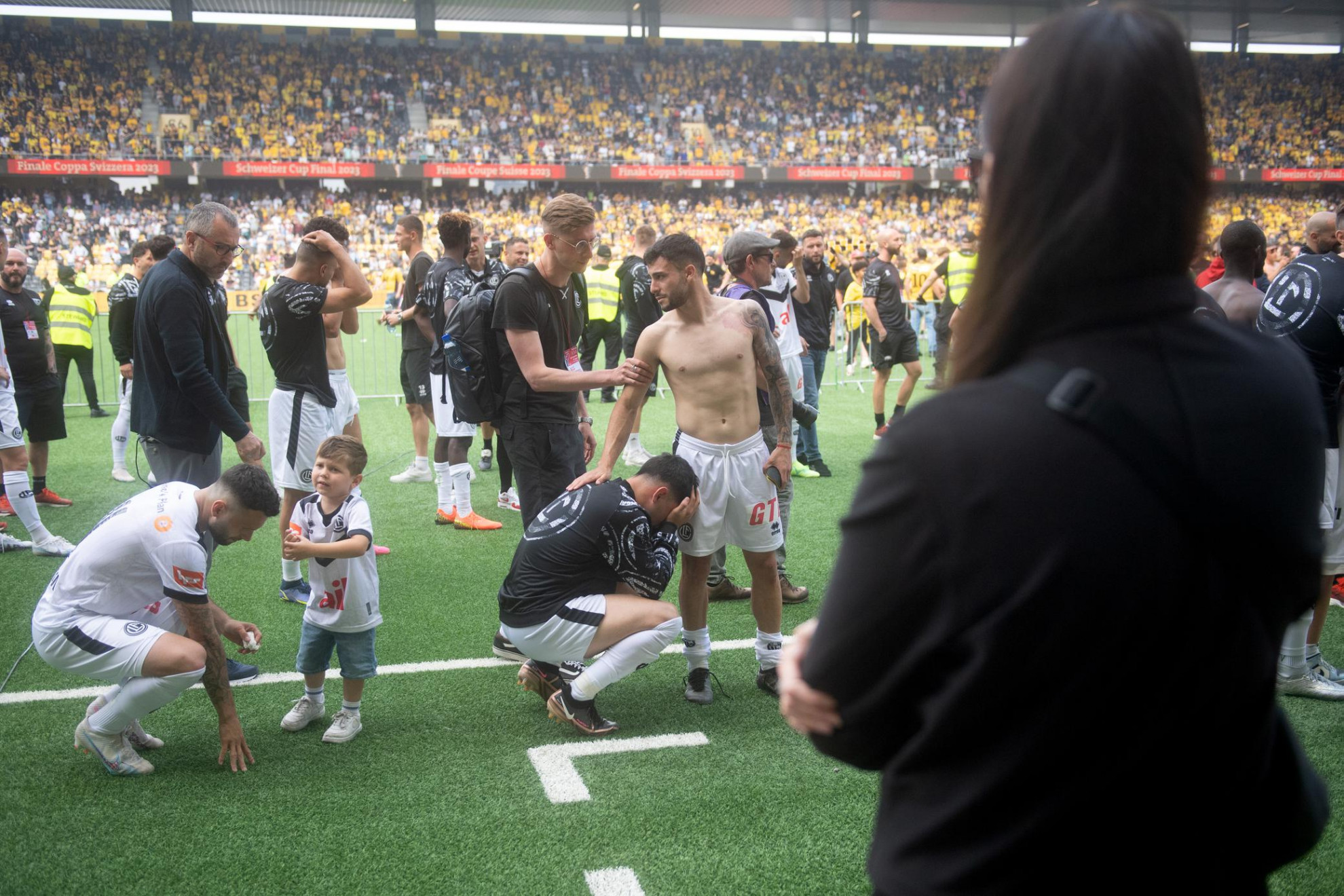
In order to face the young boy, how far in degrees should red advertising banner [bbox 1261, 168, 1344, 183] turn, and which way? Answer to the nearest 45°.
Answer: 0° — it already faces them

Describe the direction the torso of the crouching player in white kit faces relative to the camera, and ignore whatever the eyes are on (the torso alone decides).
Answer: to the viewer's right

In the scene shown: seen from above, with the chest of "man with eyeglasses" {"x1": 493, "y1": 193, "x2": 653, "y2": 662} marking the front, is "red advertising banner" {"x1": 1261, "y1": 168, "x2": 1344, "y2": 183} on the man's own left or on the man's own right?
on the man's own left

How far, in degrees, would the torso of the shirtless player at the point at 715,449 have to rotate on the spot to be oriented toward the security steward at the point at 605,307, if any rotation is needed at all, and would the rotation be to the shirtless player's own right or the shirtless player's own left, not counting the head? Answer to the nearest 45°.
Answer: approximately 180°

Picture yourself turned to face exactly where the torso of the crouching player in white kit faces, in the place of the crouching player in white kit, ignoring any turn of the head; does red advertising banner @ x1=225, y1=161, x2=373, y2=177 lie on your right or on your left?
on your left

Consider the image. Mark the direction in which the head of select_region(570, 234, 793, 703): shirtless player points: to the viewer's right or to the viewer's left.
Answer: to the viewer's left

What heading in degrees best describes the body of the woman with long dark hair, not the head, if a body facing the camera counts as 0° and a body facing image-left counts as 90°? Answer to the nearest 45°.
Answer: approximately 135°
